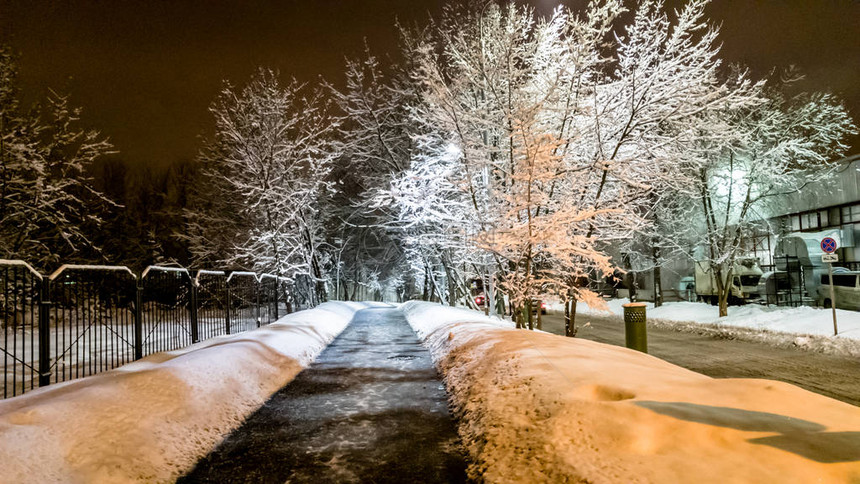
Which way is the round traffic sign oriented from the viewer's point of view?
toward the camera

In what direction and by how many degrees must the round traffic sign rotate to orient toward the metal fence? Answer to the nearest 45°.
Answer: approximately 45° to its right

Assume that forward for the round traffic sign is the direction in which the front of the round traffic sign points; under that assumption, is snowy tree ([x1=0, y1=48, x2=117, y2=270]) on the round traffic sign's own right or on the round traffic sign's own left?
on the round traffic sign's own right

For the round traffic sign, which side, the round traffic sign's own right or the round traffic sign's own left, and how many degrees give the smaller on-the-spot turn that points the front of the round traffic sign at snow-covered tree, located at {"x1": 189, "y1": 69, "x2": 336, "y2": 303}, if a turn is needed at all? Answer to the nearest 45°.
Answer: approximately 90° to the round traffic sign's own right

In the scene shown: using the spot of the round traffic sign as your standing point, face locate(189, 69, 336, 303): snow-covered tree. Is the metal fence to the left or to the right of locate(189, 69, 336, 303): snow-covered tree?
left

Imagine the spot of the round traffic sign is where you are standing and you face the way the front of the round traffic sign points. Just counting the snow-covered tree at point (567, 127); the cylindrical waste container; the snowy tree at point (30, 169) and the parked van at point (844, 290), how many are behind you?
1
